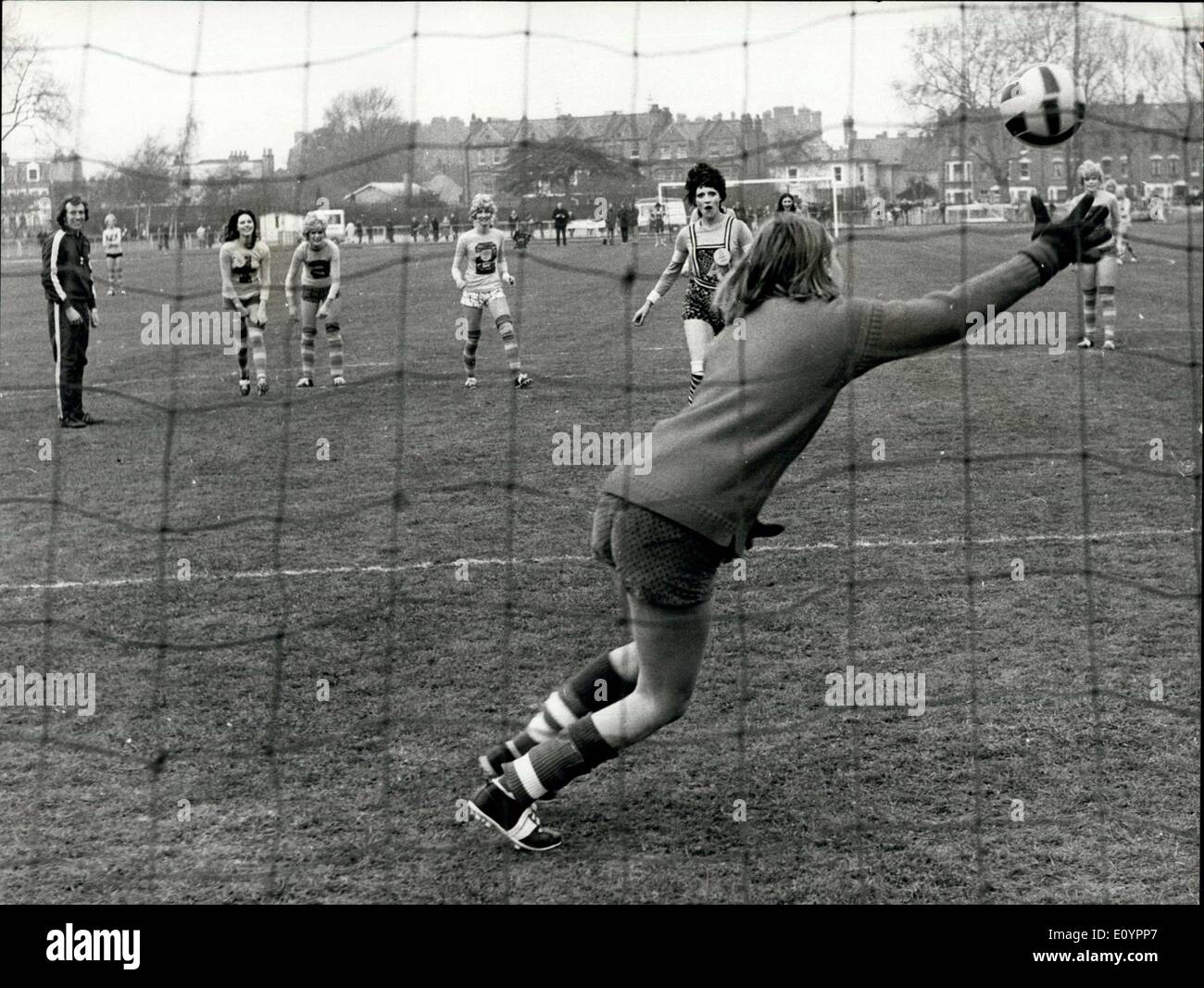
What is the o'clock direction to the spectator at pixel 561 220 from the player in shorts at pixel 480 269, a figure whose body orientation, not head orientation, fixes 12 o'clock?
The spectator is roughly at 6 o'clock from the player in shorts.

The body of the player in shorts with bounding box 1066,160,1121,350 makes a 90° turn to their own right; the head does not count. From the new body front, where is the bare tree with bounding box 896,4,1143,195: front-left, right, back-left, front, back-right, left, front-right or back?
right

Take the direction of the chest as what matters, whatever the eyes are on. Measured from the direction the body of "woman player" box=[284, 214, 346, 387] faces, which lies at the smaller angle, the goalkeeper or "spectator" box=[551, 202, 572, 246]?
the goalkeeper

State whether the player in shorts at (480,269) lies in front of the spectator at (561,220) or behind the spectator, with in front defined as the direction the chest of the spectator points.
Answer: in front

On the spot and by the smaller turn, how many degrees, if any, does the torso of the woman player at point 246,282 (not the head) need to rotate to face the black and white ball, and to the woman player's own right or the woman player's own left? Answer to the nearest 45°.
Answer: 0° — they already face it

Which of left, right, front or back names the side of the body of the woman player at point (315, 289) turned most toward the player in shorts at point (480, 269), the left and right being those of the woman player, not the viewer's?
left

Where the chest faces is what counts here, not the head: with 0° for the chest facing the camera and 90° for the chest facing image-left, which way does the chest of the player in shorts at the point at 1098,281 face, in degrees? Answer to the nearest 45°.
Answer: approximately 0°

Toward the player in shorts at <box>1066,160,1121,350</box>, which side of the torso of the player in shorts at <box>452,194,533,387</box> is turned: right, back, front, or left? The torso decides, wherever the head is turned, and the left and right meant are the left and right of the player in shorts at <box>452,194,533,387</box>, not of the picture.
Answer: left

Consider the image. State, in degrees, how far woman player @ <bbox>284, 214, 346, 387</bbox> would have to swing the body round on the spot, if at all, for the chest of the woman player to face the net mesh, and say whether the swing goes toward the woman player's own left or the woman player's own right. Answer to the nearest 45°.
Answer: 0° — they already face it

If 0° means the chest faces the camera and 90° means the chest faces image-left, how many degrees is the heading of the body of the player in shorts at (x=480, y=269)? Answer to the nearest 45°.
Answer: approximately 0°

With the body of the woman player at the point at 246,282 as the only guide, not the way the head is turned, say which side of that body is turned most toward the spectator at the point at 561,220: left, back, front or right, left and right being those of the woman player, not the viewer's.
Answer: back
